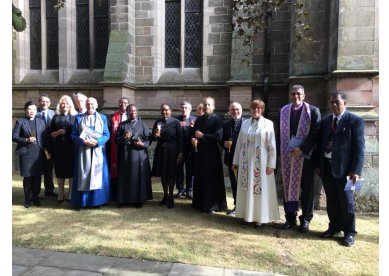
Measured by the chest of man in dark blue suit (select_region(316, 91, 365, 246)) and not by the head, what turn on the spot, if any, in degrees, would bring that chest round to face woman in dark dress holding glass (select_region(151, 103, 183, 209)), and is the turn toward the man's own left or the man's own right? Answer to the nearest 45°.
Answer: approximately 45° to the man's own right

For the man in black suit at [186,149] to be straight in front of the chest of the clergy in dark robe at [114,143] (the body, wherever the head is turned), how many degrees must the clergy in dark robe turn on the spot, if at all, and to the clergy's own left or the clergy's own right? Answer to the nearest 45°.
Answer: approximately 90° to the clergy's own left

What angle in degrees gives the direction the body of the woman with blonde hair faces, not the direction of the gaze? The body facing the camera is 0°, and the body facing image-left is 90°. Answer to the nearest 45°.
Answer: approximately 0°

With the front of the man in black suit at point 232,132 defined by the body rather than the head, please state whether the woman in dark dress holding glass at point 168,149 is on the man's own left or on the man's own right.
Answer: on the man's own right

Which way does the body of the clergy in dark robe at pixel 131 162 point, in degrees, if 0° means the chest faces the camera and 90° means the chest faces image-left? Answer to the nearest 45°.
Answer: approximately 0°
